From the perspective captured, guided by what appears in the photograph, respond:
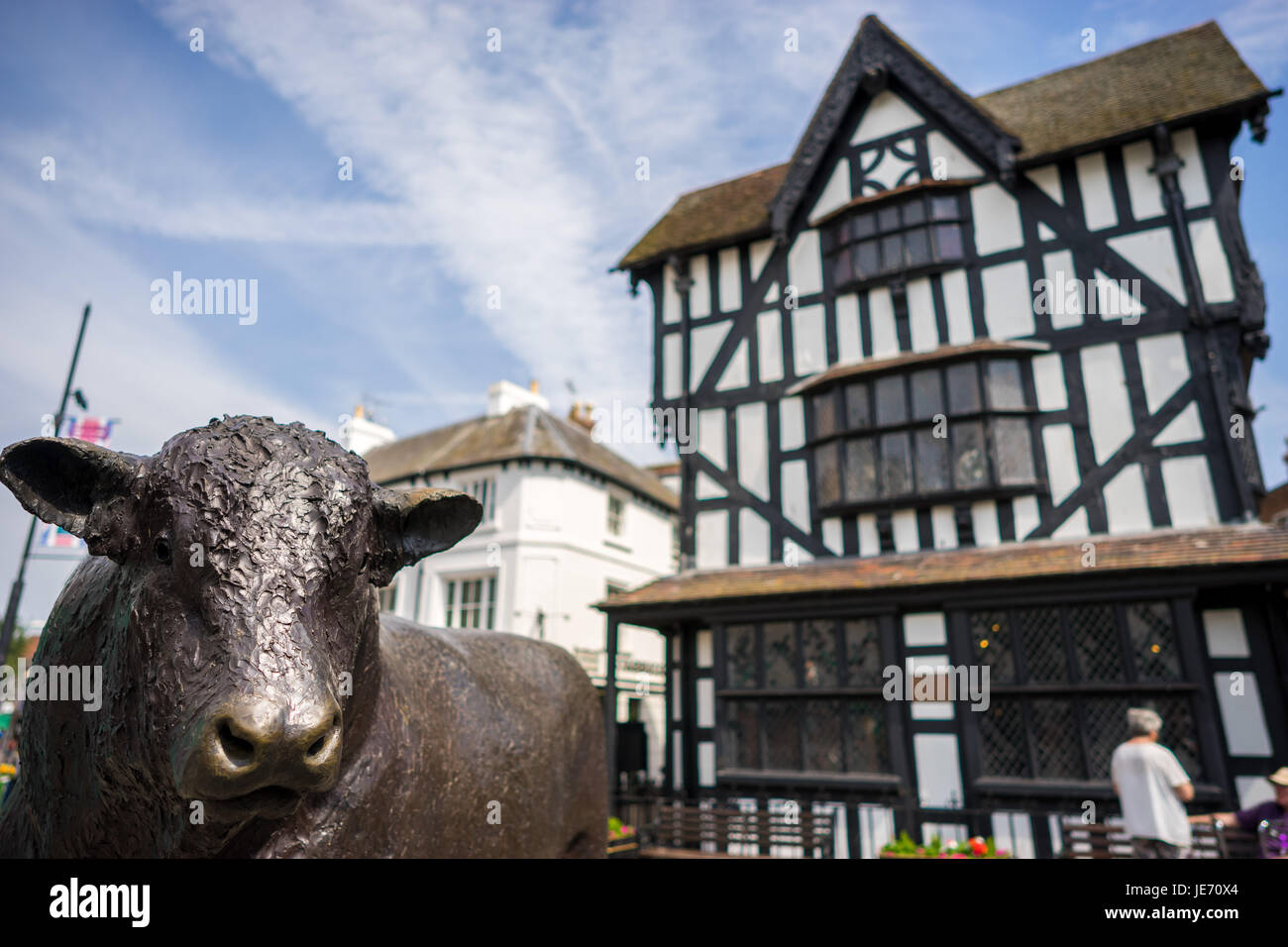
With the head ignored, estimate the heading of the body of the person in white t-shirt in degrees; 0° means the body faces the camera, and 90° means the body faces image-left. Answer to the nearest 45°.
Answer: approximately 225°

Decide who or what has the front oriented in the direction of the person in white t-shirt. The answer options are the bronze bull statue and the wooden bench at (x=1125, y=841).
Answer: the wooden bench

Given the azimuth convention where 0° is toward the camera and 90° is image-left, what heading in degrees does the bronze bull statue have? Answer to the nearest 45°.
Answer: approximately 45°

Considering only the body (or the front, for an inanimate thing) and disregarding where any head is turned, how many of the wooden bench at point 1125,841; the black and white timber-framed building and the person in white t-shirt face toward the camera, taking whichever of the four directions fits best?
2

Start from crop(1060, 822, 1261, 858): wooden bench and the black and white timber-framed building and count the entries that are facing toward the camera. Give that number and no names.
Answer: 2

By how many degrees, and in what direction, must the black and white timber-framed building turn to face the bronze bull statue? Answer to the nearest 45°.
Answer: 0° — it already faces it

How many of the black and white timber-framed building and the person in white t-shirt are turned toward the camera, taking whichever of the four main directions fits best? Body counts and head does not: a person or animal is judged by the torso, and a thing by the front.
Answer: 1

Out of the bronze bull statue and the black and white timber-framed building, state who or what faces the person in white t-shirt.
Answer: the black and white timber-framed building
